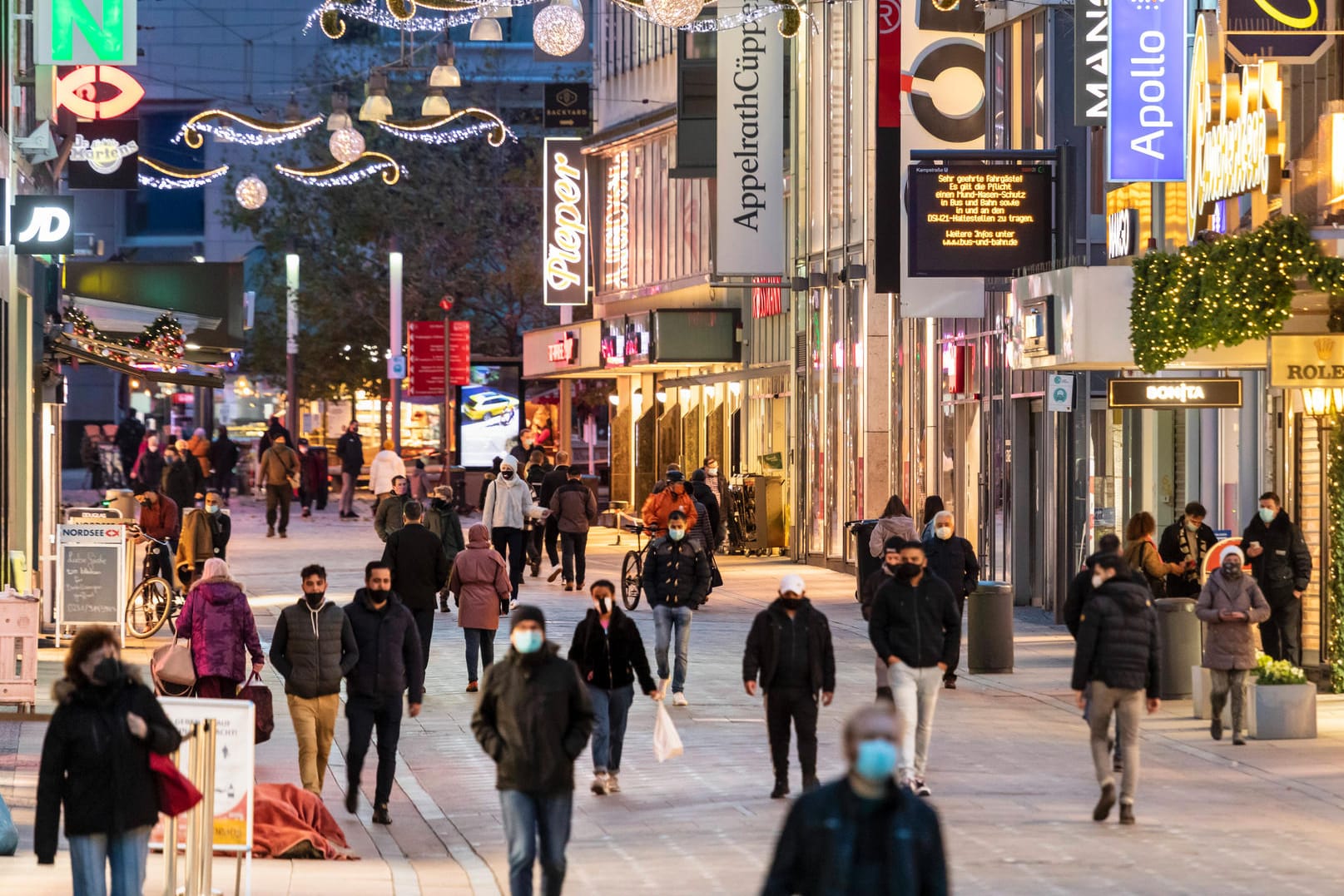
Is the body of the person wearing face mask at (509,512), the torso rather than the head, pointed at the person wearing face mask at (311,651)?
yes

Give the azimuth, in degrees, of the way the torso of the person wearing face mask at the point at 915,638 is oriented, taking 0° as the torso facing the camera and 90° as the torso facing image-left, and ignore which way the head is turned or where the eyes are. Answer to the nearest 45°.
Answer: approximately 0°

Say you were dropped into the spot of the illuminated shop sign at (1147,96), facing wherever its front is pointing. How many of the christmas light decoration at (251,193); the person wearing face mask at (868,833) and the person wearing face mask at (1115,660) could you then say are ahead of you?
2

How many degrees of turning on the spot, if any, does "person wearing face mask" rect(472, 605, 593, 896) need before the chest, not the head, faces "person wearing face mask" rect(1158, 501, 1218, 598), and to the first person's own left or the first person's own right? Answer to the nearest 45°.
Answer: approximately 135° to the first person's own left

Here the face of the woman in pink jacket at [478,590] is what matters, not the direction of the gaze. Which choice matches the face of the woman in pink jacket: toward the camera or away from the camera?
away from the camera

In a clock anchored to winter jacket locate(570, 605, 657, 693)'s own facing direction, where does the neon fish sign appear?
The neon fish sign is roughly at 5 o'clock from the winter jacket.

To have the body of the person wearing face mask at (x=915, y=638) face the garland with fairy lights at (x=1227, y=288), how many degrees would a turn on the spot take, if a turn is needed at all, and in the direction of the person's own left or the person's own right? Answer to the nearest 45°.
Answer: approximately 135° to the person's own left

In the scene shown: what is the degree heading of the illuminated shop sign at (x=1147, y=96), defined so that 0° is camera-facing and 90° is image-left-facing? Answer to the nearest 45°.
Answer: approximately 0°

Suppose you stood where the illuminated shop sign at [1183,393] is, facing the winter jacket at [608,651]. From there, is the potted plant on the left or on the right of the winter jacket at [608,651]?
left
